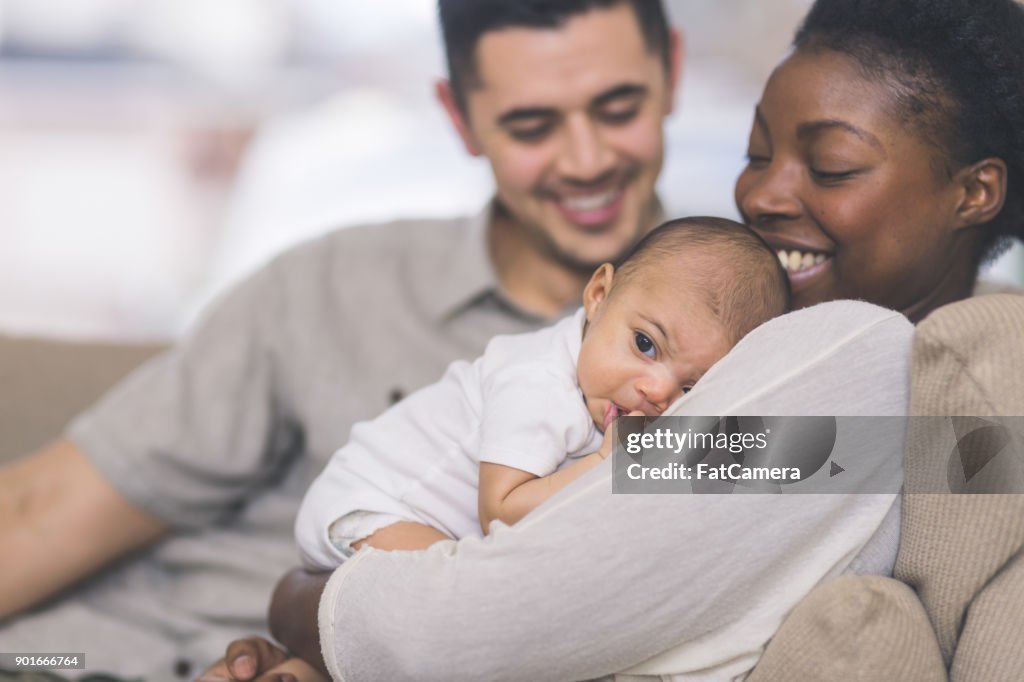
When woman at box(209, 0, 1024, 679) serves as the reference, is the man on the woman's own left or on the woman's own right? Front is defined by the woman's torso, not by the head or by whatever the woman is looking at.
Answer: on the woman's own right

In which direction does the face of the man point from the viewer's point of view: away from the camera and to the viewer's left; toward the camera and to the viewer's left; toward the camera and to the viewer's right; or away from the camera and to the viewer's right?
toward the camera and to the viewer's right

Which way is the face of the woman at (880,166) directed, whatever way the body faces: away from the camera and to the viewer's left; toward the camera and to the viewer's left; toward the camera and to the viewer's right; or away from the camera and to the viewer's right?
toward the camera and to the viewer's left
